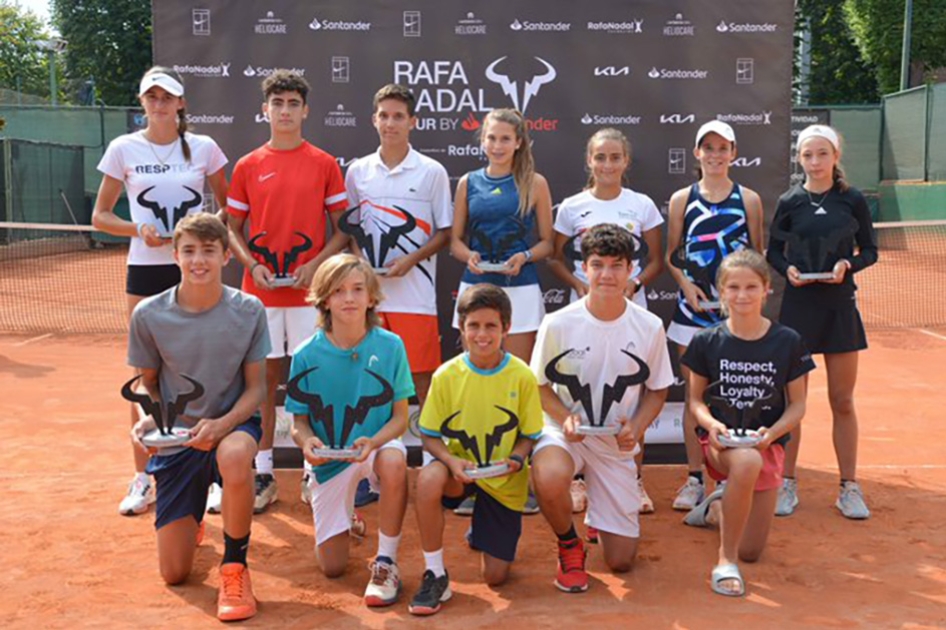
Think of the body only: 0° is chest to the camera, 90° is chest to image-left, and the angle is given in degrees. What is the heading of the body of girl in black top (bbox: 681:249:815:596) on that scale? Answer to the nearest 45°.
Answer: approximately 0°

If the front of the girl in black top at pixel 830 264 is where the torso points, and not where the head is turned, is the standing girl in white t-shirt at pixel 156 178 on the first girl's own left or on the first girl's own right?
on the first girl's own right

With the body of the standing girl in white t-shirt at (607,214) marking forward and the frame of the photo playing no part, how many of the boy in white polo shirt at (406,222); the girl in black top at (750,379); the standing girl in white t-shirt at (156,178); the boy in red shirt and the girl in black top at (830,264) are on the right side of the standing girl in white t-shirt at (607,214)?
3

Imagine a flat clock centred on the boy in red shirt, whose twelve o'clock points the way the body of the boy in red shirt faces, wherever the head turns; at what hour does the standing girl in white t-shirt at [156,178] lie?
The standing girl in white t-shirt is roughly at 3 o'clock from the boy in red shirt.

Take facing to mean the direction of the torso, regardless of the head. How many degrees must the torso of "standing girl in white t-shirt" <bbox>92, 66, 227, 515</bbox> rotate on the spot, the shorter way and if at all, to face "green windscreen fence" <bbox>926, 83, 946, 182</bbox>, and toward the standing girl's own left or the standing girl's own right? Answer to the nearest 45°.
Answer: approximately 135° to the standing girl's own left

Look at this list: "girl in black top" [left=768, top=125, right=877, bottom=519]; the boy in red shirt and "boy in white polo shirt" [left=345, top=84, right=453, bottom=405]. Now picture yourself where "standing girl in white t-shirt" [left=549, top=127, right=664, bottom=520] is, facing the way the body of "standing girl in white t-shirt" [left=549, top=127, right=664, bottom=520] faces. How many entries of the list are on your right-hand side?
2

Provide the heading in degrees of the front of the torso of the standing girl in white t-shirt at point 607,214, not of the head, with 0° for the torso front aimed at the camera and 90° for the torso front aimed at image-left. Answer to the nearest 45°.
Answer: approximately 0°

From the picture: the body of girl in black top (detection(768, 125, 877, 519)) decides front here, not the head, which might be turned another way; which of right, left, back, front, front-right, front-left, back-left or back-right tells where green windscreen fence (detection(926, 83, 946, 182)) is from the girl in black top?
back

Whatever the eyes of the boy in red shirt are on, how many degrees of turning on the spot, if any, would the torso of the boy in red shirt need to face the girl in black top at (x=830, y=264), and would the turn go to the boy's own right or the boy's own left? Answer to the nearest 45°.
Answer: approximately 90° to the boy's own left
